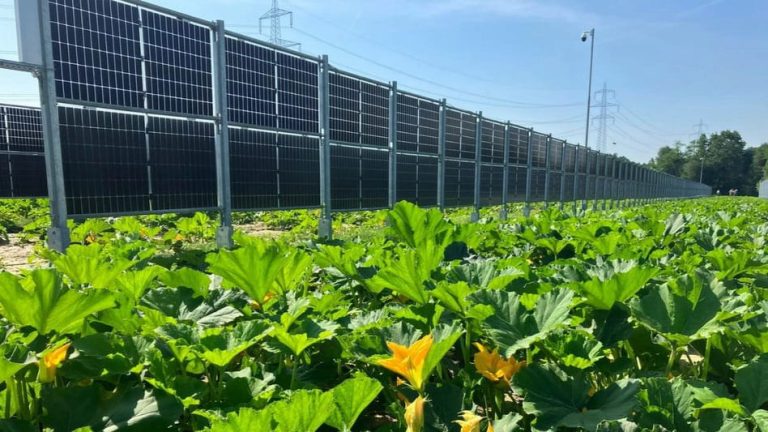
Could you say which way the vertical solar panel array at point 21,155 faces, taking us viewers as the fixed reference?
facing the viewer and to the right of the viewer

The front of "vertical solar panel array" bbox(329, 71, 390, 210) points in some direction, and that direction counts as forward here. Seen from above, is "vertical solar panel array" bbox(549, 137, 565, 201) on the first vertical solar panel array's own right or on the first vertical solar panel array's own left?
on the first vertical solar panel array's own left

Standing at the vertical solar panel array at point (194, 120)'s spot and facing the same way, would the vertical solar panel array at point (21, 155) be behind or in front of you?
behind

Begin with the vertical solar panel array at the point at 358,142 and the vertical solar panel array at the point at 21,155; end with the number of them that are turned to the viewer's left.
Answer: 0

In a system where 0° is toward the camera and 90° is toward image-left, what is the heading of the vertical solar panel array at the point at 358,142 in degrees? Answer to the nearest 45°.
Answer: approximately 315°
